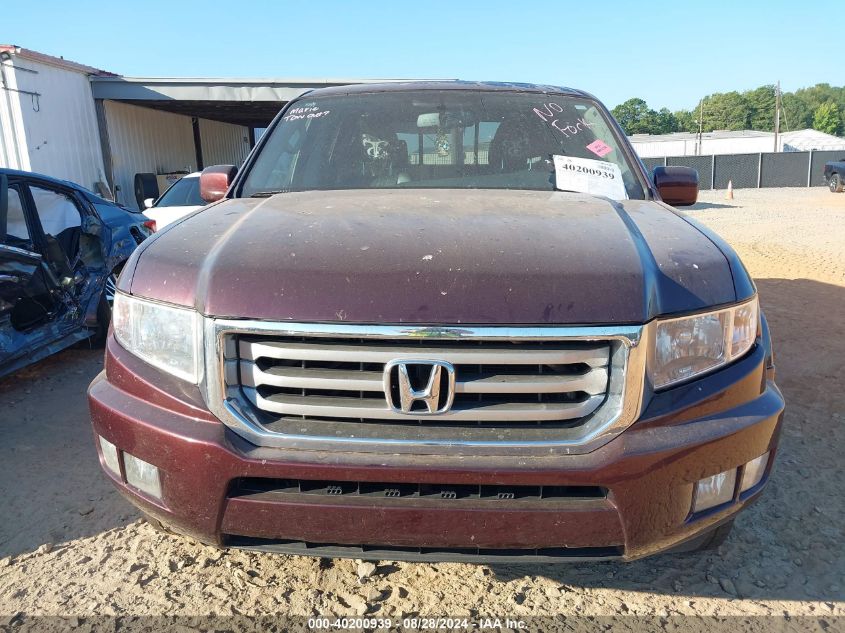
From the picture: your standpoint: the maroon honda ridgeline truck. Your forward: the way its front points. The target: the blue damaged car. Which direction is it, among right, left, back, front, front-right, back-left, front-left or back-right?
back-right

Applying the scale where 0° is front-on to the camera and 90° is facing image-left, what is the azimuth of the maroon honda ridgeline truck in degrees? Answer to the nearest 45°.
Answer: approximately 0°

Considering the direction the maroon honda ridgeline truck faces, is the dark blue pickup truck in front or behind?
behind

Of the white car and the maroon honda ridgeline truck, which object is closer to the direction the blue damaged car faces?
the maroon honda ridgeline truck
